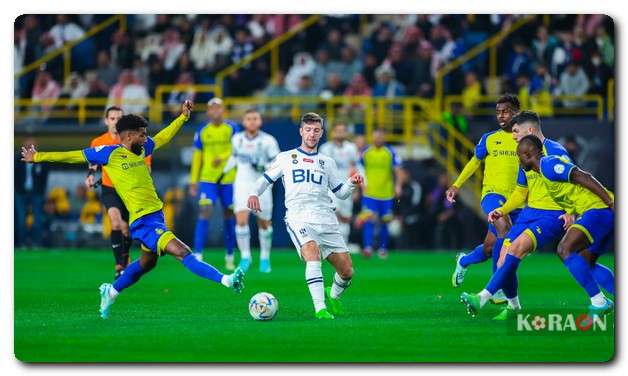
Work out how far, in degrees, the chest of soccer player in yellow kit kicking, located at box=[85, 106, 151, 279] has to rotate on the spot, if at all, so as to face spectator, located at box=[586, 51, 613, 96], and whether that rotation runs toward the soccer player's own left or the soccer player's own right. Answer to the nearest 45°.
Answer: approximately 90° to the soccer player's own left

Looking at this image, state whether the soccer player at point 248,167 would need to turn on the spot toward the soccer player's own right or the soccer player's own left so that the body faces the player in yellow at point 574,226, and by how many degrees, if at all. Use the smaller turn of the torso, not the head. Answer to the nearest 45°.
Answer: approximately 45° to the soccer player's own left

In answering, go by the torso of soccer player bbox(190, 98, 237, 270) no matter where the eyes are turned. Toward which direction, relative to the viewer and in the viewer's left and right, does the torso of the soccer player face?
facing the viewer

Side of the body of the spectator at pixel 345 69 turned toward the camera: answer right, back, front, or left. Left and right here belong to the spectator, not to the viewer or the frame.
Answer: front

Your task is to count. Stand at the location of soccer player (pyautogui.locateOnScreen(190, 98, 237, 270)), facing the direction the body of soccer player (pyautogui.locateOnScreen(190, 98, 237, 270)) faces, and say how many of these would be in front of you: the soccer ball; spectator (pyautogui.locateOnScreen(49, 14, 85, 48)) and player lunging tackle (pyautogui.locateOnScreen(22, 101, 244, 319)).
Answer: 2

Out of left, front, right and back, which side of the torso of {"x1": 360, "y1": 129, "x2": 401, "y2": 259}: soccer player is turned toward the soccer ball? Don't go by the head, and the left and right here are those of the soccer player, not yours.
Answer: front

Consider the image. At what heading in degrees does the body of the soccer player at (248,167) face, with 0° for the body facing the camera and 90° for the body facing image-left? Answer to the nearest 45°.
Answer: approximately 0°

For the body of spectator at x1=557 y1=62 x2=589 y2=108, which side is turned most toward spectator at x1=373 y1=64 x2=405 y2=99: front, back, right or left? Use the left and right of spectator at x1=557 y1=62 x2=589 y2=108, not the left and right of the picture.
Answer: right

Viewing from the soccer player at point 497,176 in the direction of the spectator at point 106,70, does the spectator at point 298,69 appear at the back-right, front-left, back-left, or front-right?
front-right

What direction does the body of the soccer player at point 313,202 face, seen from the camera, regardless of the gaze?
toward the camera

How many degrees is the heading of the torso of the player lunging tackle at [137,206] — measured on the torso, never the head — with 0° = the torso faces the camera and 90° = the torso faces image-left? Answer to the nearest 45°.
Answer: approximately 315°

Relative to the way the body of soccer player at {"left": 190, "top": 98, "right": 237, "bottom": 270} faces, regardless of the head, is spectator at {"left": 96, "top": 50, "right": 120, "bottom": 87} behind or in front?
behind
